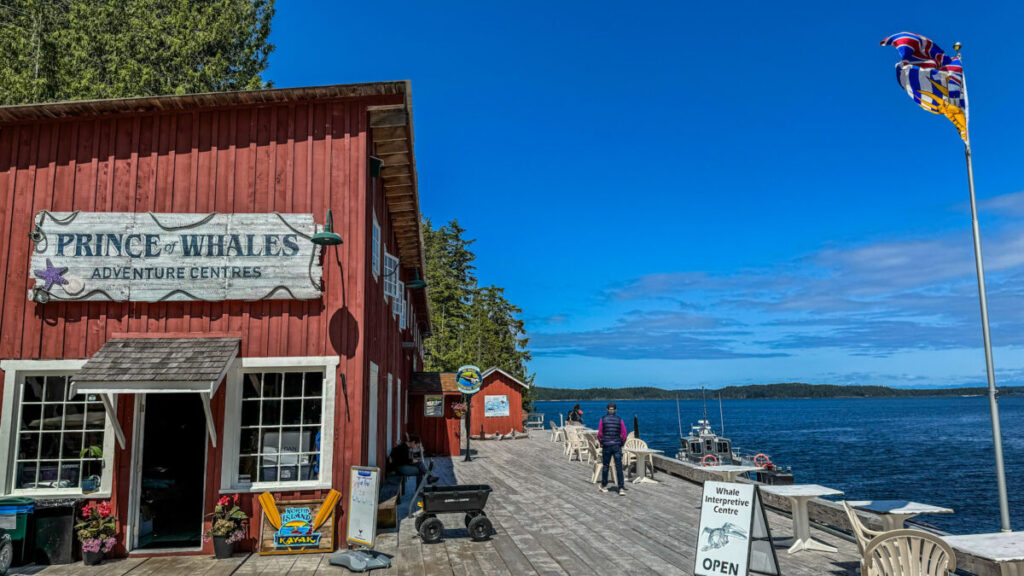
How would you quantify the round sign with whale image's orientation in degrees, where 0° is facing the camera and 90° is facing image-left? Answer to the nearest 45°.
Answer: approximately 0°

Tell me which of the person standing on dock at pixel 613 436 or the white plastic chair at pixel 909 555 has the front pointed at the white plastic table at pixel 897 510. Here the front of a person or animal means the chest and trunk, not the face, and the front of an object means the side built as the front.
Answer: the white plastic chair

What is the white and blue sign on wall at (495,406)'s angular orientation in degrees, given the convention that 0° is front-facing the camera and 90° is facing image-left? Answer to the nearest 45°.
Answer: approximately 0°

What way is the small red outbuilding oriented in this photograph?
toward the camera

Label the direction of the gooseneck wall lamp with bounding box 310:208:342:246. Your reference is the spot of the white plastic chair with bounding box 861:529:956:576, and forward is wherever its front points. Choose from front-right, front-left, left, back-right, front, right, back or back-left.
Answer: left

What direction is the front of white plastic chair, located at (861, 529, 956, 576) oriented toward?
away from the camera

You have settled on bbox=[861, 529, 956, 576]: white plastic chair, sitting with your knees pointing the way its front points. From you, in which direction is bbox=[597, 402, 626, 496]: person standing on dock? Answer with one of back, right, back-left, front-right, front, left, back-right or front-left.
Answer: front-left

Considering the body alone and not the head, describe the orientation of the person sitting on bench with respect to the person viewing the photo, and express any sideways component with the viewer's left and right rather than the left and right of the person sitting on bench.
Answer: facing to the right of the viewer

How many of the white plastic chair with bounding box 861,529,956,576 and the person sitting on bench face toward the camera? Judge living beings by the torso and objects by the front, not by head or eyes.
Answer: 0
